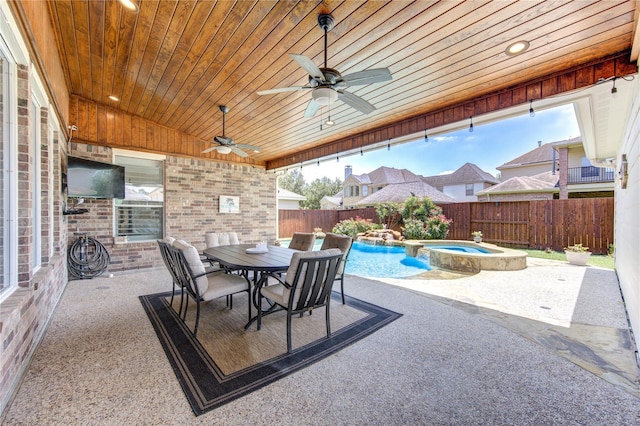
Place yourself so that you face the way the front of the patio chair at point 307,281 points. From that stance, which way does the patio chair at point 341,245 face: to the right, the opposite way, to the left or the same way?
to the left

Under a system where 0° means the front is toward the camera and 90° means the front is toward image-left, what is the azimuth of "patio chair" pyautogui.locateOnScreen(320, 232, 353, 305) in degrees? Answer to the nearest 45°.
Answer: approximately 45°

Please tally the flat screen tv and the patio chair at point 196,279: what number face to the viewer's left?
0

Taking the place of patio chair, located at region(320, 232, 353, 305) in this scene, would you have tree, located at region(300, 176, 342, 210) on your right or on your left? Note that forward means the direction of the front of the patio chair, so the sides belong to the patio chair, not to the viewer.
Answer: on your right

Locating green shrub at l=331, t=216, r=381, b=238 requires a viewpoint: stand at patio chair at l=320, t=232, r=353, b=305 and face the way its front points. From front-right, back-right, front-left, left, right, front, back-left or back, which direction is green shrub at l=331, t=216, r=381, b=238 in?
back-right

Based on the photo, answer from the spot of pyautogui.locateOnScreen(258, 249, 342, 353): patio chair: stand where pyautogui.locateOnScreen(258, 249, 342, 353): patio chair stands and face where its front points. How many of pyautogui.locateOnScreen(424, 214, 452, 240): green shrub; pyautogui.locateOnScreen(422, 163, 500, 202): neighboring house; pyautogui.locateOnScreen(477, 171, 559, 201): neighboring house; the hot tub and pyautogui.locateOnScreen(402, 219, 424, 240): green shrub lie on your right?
5

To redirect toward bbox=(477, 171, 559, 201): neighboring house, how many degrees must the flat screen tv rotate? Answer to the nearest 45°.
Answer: approximately 45° to its left

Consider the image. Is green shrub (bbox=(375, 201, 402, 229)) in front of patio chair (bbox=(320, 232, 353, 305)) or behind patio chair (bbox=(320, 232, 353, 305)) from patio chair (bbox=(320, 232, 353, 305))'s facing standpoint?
behind

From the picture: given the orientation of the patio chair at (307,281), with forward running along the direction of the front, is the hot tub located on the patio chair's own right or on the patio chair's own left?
on the patio chair's own right

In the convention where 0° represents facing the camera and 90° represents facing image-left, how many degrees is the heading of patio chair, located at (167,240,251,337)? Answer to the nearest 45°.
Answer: approximately 225°

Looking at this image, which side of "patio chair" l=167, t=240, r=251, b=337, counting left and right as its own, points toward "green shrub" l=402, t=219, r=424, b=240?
front

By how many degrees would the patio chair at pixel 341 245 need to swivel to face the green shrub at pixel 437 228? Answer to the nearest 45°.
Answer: approximately 180°

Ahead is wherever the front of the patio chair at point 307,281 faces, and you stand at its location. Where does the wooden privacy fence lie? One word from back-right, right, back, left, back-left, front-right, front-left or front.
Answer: right

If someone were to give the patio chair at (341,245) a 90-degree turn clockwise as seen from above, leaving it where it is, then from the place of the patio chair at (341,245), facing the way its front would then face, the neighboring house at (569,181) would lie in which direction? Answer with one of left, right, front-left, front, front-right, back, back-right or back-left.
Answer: right

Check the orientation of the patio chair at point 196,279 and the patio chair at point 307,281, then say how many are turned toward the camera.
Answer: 0

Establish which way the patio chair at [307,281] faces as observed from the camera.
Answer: facing away from the viewer and to the left of the viewer

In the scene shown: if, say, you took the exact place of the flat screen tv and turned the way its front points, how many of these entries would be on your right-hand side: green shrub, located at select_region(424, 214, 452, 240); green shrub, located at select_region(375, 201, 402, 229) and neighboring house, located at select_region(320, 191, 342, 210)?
0

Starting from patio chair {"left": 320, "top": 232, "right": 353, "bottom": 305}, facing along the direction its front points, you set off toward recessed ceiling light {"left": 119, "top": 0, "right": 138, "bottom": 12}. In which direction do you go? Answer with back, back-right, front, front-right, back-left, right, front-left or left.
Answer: front
